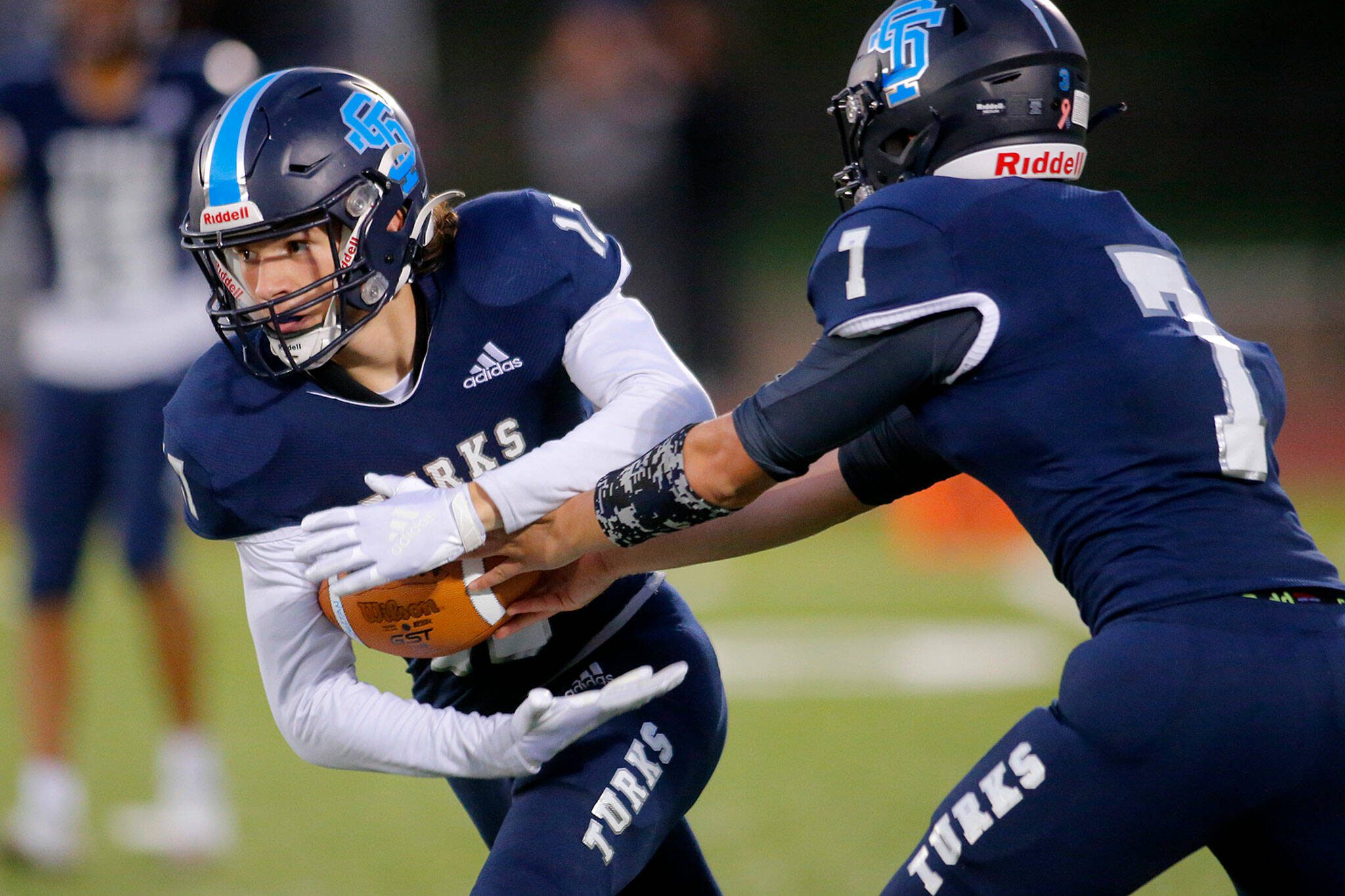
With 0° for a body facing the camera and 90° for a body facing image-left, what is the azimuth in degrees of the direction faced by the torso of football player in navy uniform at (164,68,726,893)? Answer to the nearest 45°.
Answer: approximately 45°

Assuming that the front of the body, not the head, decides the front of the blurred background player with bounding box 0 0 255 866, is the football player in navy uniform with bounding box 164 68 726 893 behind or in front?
in front

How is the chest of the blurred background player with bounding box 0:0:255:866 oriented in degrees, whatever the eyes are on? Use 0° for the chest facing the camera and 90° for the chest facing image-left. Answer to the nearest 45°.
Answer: approximately 0°

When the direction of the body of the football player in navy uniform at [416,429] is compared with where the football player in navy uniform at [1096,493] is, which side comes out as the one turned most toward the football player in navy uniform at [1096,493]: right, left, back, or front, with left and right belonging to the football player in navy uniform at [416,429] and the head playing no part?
left

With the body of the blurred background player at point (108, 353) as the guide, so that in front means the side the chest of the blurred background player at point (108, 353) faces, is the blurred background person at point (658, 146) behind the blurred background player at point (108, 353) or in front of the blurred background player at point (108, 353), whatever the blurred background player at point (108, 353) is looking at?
behind

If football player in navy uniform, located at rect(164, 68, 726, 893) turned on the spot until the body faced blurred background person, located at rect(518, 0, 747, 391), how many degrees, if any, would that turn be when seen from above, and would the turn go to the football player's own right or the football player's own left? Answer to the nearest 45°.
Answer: approximately 135° to the football player's own right

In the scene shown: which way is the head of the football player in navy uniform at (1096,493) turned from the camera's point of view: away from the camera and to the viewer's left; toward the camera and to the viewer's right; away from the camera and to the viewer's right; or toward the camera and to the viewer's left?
away from the camera and to the viewer's left

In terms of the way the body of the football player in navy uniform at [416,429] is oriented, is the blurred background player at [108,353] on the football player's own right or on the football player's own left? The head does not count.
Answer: on the football player's own right

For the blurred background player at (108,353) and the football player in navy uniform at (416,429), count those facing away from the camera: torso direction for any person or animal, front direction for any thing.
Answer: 0
